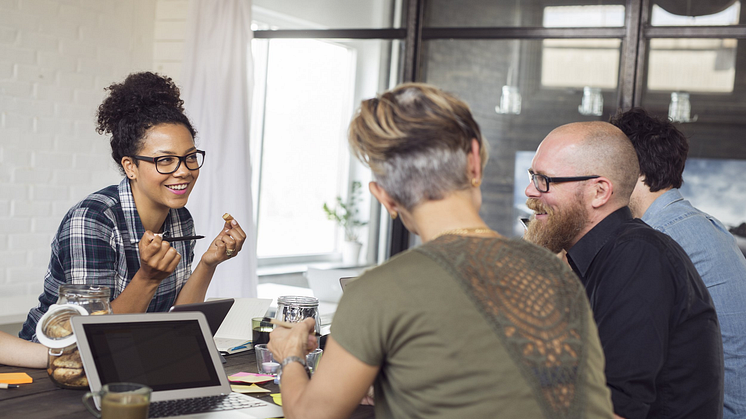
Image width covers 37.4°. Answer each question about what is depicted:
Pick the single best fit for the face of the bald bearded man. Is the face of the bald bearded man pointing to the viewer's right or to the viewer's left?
to the viewer's left

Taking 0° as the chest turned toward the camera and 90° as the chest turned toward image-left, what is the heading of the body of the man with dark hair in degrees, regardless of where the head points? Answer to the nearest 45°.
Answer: approximately 135°

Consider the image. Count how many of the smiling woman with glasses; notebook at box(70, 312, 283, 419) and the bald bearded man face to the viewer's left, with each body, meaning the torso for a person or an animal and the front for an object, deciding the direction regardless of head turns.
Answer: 1

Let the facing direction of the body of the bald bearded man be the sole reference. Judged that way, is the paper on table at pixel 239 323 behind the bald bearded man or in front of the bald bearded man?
in front

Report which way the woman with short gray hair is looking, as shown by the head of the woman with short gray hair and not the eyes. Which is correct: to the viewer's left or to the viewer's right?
to the viewer's left

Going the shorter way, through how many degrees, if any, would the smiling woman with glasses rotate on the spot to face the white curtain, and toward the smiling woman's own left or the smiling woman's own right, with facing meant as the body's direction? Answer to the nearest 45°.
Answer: approximately 135° to the smiling woman's own left

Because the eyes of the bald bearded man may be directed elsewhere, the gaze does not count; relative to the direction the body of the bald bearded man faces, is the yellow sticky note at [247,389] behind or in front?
in front

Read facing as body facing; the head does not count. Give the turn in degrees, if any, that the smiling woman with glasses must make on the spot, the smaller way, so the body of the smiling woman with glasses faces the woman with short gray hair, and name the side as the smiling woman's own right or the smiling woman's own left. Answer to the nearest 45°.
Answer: approximately 45° to the smiling woman's own right

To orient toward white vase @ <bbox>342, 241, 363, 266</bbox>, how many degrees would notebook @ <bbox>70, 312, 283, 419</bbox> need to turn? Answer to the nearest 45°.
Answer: approximately 135° to its left

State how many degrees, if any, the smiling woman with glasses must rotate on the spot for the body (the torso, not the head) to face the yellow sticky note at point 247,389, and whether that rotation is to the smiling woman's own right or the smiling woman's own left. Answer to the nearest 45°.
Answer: approximately 45° to the smiling woman's own right

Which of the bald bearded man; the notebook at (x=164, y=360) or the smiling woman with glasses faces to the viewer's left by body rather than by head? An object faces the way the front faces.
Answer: the bald bearded man

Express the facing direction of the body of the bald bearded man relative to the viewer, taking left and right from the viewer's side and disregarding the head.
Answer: facing to the left of the viewer

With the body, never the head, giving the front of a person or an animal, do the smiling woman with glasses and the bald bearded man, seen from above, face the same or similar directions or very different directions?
very different directions

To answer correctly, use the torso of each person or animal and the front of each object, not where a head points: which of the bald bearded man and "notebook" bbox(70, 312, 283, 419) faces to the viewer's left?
the bald bearded man

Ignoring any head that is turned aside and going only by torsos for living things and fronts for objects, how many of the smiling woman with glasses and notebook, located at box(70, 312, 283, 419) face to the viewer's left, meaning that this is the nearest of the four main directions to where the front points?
0
